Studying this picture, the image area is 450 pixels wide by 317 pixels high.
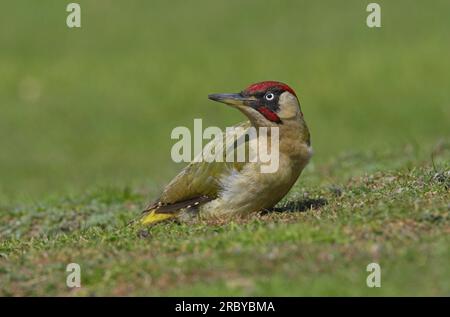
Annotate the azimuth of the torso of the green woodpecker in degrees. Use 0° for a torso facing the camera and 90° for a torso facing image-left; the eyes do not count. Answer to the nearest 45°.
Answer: approximately 270°
